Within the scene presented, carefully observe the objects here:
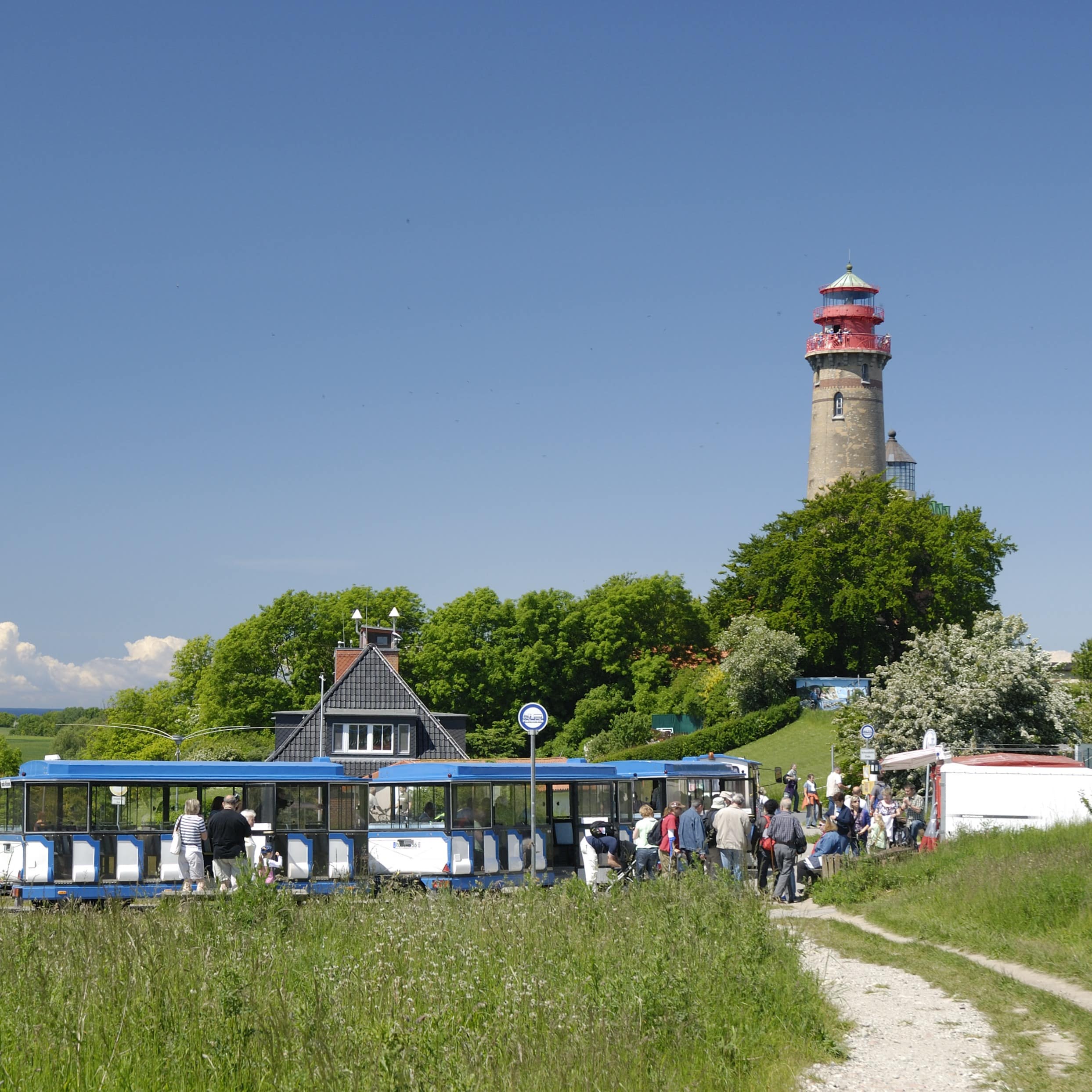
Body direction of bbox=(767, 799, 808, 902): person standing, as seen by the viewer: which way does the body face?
away from the camera

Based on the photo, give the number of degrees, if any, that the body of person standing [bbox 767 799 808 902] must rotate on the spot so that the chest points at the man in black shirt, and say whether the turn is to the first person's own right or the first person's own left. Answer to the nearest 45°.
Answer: approximately 135° to the first person's own left

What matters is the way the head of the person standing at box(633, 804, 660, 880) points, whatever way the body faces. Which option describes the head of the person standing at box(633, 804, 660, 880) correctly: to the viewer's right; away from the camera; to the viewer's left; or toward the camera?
away from the camera

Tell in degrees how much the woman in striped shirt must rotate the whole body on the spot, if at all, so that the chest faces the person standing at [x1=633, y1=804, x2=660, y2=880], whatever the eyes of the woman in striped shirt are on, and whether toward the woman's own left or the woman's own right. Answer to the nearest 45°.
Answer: approximately 90° to the woman's own right

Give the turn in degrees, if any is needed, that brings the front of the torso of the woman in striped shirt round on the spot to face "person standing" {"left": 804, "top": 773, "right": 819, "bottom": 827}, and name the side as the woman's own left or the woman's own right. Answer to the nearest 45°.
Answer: approximately 45° to the woman's own right

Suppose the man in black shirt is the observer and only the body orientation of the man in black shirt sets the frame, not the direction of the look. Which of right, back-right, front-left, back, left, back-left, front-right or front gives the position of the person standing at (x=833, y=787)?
front-right

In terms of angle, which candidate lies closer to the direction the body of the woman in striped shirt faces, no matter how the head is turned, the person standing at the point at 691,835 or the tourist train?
the tourist train

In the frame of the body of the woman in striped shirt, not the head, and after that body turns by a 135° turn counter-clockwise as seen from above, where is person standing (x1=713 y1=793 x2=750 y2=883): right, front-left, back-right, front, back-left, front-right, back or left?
back-left

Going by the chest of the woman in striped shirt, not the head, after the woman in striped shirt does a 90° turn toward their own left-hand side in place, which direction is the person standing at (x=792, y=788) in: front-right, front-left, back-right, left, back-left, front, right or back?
back-right

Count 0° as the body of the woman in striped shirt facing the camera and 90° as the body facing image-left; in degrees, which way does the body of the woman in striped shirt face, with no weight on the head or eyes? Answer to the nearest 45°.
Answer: approximately 180°

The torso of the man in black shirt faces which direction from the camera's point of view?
away from the camera

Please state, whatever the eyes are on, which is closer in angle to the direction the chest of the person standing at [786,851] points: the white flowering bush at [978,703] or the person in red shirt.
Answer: the white flowering bush

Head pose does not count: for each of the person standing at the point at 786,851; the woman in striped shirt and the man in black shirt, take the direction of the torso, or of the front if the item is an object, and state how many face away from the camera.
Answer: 3
